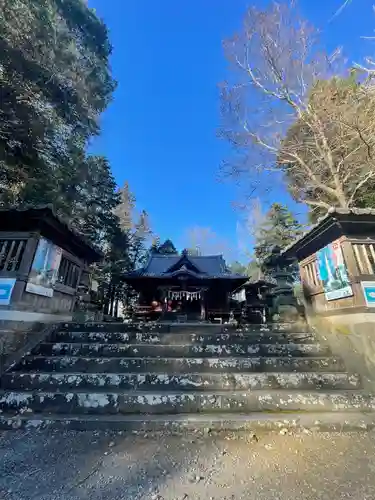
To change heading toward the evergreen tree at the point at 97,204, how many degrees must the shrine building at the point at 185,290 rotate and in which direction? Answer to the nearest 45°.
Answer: approximately 90° to its right

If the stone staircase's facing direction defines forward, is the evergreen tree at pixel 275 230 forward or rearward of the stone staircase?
rearward

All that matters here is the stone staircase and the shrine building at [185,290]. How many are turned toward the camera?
2

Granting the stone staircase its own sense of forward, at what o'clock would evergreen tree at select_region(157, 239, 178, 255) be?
The evergreen tree is roughly at 6 o'clock from the stone staircase.

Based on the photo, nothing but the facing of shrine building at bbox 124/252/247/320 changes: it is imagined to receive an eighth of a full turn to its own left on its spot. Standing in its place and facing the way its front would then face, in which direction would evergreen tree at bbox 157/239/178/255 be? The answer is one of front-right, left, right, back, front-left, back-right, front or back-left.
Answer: back-left

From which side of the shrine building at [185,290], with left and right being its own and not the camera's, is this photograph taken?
front

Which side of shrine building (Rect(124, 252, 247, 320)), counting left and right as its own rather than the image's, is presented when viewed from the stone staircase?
front

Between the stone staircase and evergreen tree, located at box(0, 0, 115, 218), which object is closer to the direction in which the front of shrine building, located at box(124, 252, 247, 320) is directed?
the stone staircase

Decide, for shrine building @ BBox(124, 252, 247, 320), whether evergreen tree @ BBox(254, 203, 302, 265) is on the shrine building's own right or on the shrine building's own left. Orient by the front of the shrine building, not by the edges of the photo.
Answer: on the shrine building's own left

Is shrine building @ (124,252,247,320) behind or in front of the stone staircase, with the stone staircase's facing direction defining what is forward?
behind

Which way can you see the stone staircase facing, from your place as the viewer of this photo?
facing the viewer

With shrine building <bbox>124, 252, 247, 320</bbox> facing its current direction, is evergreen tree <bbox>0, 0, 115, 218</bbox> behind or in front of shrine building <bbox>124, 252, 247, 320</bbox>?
in front

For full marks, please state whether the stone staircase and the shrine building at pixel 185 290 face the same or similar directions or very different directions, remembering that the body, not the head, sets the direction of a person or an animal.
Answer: same or similar directions
